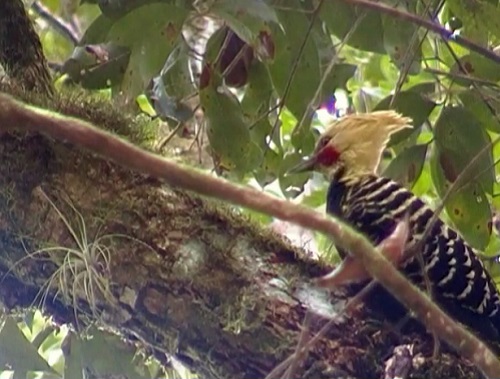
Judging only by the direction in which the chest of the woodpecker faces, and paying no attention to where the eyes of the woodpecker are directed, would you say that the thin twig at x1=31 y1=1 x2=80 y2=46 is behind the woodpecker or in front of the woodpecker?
in front

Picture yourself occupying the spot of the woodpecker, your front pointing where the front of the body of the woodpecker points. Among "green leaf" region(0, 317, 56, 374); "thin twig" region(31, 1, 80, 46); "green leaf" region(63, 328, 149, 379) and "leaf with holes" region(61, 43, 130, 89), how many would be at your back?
0

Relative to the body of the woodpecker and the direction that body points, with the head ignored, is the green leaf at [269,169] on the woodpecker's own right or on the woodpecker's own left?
on the woodpecker's own right

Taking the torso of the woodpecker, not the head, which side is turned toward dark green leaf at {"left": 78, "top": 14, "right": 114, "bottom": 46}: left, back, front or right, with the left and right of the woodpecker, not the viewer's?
front

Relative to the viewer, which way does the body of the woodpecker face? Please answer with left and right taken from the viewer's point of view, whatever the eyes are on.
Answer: facing to the left of the viewer
